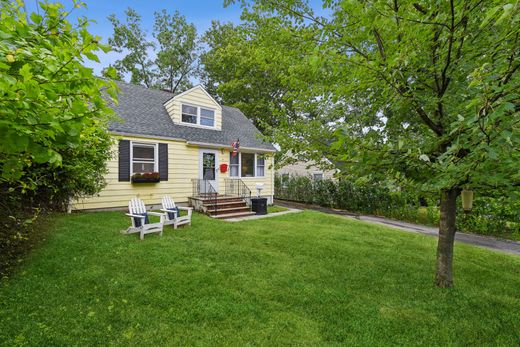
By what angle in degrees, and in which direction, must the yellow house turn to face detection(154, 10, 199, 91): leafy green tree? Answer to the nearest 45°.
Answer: approximately 135° to its left

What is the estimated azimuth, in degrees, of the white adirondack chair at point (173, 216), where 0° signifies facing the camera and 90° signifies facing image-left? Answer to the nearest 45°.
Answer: approximately 315°

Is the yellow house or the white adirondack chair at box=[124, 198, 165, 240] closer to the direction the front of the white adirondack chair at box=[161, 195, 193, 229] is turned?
the white adirondack chair

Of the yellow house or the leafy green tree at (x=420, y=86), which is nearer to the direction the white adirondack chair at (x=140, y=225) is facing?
the leafy green tree

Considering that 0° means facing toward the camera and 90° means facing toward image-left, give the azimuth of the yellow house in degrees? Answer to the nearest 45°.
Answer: approximately 315°

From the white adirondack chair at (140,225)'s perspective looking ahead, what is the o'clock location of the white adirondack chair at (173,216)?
the white adirondack chair at (173,216) is roughly at 9 o'clock from the white adirondack chair at (140,225).

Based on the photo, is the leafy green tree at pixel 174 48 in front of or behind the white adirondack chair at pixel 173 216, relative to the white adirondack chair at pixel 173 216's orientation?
behind

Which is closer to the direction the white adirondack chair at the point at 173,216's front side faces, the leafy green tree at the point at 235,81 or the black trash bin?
the black trash bin

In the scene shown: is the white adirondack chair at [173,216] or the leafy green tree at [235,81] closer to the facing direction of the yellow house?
the white adirondack chair

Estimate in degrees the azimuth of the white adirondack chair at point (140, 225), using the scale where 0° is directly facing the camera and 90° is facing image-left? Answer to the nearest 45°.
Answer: approximately 315°
